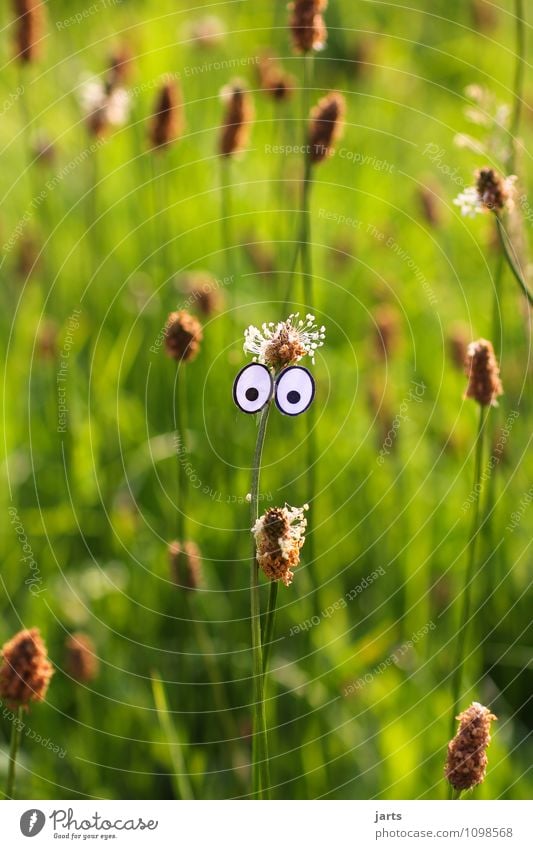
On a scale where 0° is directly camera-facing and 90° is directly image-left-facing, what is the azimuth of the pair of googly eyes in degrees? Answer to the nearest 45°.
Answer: approximately 0°

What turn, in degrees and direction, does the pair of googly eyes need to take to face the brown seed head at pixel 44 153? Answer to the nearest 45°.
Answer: approximately 135° to its right

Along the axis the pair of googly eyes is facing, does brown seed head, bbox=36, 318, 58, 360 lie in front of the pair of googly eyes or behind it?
behind

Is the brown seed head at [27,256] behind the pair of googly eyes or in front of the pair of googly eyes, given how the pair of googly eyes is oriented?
behind
